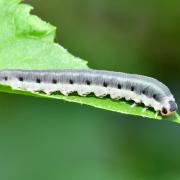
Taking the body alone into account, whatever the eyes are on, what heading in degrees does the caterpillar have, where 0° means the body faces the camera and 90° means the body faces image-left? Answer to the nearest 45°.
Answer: approximately 270°
